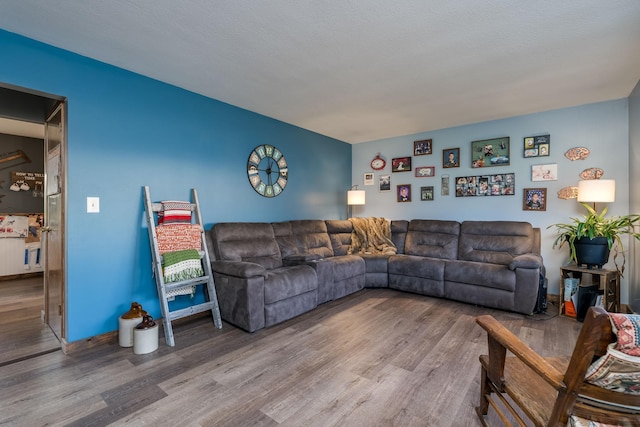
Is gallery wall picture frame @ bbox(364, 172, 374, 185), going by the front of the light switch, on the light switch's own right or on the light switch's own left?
on the light switch's own left

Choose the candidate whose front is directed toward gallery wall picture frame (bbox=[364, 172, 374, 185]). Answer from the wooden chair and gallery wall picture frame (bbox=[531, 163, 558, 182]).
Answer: the wooden chair

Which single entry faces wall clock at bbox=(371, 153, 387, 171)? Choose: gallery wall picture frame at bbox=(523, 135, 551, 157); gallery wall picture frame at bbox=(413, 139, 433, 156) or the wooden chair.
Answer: the wooden chair

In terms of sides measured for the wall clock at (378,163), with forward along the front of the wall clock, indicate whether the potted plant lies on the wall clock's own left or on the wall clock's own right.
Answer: on the wall clock's own left

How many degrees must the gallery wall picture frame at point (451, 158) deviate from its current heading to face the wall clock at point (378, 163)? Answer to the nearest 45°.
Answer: approximately 90° to its right

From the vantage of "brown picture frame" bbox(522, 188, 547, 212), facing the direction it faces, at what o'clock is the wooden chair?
The wooden chair is roughly at 12 o'clock from the brown picture frame.

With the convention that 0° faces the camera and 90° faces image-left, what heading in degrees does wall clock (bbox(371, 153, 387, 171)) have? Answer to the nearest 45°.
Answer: approximately 45°
